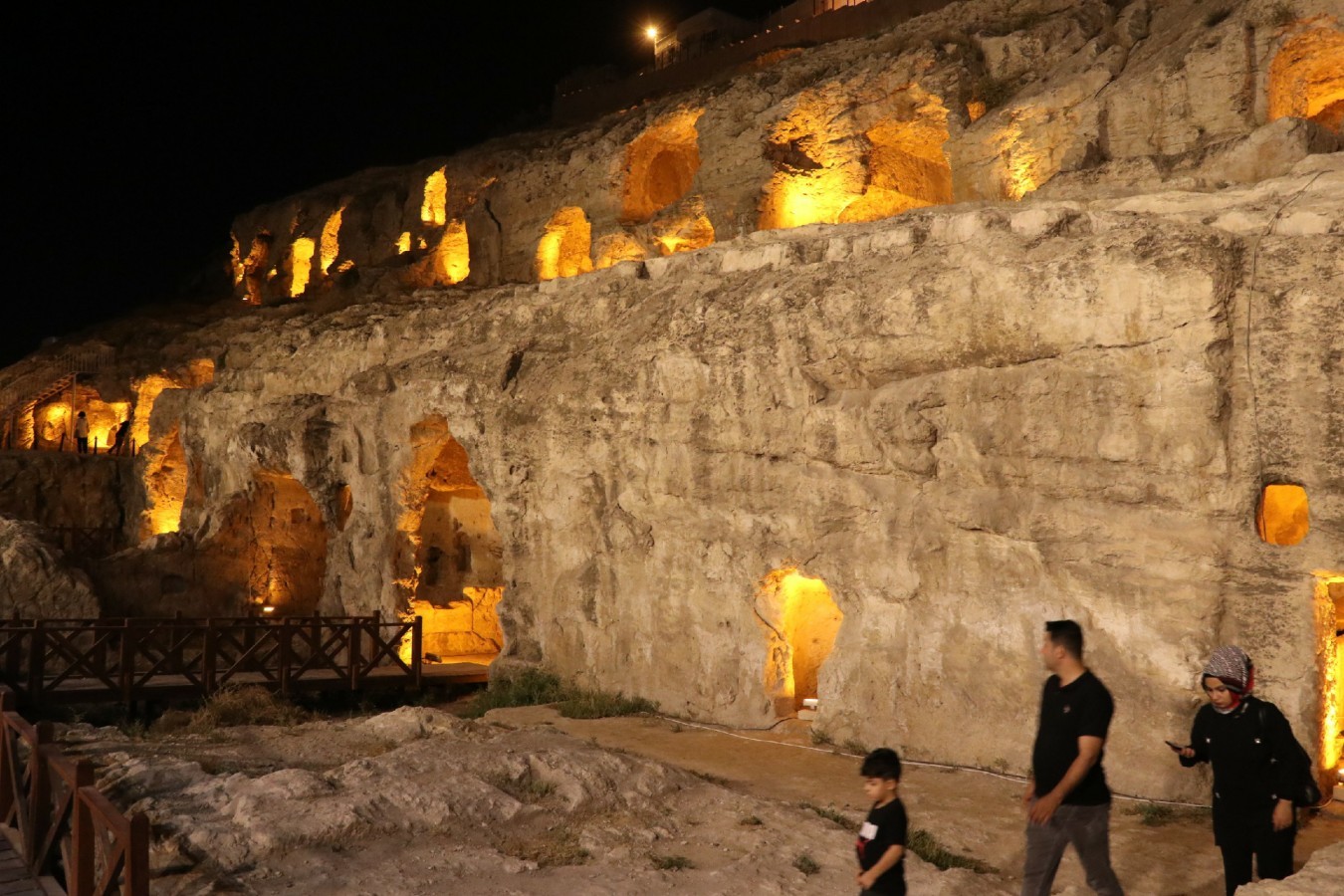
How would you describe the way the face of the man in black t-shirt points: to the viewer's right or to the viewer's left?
to the viewer's left

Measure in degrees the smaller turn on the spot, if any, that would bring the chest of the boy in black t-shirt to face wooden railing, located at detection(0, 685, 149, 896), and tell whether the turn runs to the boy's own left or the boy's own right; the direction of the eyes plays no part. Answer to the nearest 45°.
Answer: approximately 45° to the boy's own right

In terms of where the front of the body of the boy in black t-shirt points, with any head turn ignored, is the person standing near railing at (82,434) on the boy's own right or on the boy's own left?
on the boy's own right

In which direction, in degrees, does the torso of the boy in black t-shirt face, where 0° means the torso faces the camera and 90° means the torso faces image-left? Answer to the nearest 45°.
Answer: approximately 45°

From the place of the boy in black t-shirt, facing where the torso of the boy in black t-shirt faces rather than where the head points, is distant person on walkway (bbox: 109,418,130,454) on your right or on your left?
on your right

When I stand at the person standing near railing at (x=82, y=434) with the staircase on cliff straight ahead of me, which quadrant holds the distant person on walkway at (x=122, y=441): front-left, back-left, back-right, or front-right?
back-right

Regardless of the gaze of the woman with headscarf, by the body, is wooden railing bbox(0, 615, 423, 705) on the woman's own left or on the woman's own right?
on the woman's own right

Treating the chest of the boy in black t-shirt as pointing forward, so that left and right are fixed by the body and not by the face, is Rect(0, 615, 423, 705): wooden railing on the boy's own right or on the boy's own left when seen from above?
on the boy's own right

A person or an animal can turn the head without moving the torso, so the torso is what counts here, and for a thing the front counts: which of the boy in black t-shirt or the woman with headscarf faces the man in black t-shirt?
the woman with headscarf

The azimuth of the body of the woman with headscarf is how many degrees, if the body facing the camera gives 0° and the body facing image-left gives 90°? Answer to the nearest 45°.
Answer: approximately 45°

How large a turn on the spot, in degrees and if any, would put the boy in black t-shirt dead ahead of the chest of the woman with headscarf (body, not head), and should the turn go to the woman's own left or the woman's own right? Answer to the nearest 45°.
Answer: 0° — they already face them
